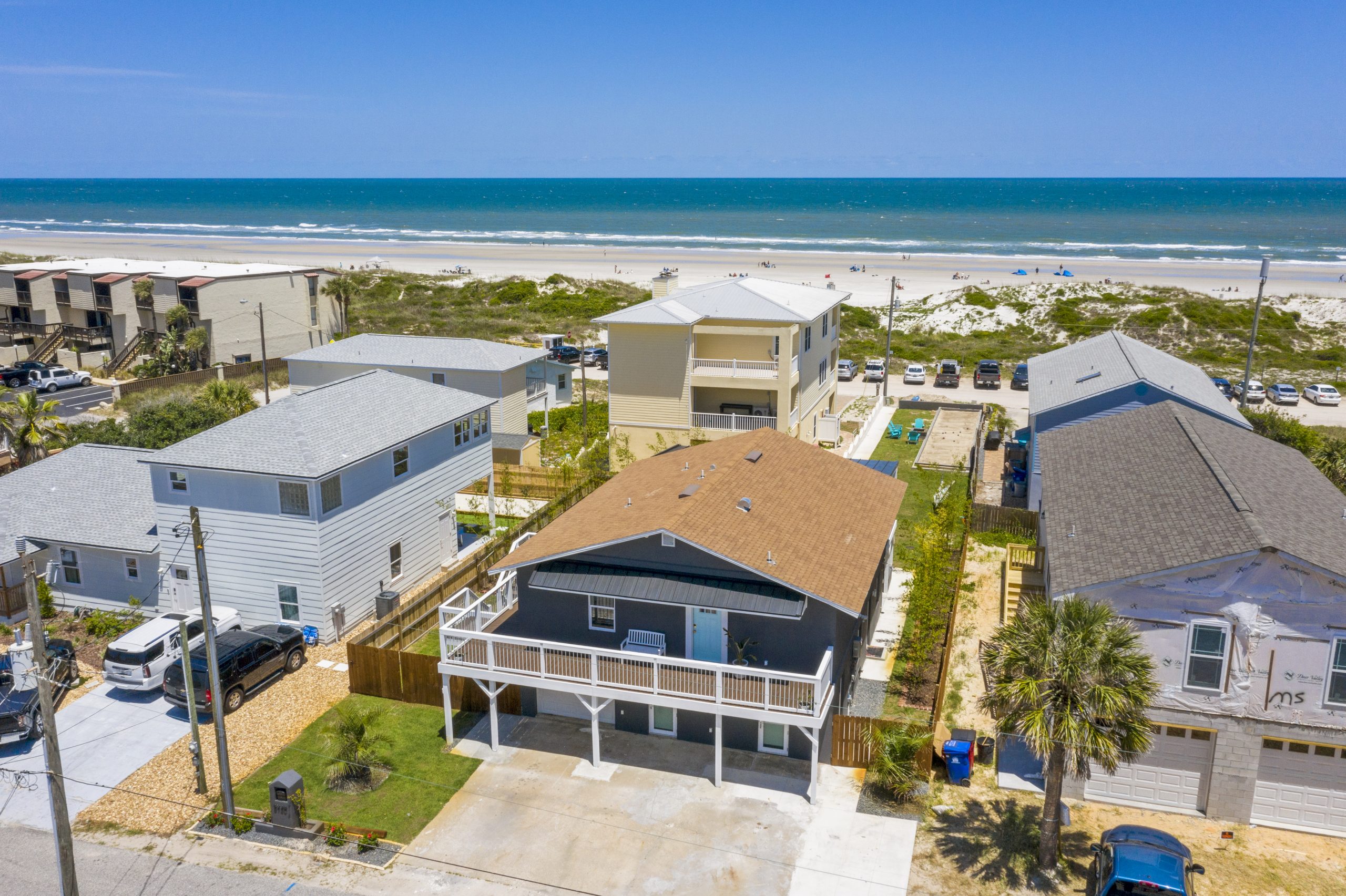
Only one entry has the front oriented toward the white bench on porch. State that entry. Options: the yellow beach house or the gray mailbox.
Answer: the yellow beach house

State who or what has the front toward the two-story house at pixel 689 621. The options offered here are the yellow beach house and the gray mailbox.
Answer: the yellow beach house

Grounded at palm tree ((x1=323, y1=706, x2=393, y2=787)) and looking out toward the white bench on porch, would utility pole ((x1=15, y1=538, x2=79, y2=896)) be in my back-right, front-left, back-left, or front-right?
back-right

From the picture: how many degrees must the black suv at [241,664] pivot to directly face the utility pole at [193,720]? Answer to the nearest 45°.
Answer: approximately 135° to its right

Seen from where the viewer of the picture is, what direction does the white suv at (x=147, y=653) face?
facing away from the viewer and to the right of the viewer

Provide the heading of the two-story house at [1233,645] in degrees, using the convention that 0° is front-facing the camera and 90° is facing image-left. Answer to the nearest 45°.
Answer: approximately 0°

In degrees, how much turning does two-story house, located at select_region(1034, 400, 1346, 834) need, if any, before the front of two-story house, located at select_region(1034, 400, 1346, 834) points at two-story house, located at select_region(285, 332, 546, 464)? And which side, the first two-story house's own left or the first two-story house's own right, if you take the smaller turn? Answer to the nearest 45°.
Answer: approximately 135° to the first two-story house's own right

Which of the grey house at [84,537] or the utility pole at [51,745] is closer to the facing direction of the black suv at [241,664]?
the grey house

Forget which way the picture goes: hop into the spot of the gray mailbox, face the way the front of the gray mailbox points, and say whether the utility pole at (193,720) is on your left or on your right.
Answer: on your right

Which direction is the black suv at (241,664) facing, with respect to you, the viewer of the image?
facing away from the viewer and to the right of the viewer

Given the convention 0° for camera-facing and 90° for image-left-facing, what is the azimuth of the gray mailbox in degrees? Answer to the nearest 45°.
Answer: approximately 45°

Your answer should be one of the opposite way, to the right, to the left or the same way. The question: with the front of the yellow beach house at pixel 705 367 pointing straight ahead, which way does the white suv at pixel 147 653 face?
the opposite way
